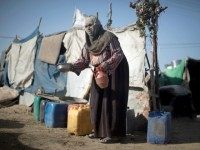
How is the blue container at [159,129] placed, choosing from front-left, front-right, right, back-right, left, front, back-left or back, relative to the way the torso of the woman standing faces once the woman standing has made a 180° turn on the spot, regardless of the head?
front-right

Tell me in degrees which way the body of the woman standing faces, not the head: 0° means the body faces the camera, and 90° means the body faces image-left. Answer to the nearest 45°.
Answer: approximately 45°

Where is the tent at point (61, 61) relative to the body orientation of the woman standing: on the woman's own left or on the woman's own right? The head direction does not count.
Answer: on the woman's own right

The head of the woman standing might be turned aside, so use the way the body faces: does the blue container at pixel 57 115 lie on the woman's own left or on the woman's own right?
on the woman's own right

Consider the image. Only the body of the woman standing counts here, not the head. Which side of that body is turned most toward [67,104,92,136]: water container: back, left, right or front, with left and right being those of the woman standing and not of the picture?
right

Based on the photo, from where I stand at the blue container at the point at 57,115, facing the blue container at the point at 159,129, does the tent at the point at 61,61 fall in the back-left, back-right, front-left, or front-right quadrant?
back-left
